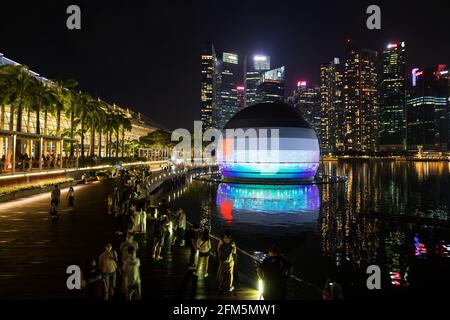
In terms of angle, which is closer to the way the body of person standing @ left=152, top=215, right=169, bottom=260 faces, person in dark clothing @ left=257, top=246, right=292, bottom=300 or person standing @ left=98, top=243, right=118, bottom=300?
the person in dark clothing

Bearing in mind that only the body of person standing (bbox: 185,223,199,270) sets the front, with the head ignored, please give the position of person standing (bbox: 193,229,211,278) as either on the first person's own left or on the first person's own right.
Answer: on the first person's own right

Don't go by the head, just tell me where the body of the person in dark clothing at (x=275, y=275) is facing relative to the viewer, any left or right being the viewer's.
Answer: facing away from the viewer

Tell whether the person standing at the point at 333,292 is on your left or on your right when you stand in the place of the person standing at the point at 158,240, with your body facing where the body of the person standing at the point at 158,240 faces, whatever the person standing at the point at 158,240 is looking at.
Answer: on your right

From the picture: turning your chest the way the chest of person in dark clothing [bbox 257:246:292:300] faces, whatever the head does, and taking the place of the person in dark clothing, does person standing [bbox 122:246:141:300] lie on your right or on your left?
on your left
